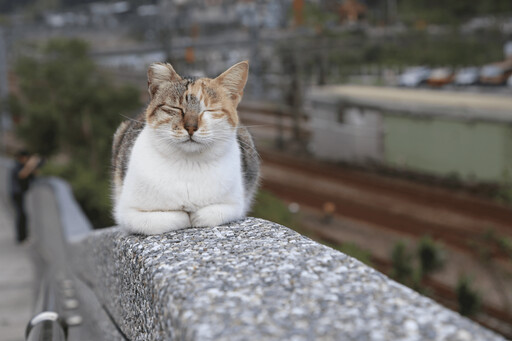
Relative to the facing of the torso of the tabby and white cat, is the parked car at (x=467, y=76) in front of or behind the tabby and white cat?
behind

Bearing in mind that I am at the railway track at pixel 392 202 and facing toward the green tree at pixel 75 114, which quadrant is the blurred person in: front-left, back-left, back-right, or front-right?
front-left

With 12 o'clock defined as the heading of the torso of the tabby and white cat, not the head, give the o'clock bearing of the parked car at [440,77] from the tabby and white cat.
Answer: The parked car is roughly at 7 o'clock from the tabby and white cat.

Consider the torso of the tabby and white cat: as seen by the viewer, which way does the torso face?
toward the camera

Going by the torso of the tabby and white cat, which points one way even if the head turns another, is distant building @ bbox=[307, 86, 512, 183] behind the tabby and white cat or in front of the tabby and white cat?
behind

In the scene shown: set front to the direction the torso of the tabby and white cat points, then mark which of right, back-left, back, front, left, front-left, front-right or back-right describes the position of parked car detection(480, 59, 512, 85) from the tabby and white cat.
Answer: back-left

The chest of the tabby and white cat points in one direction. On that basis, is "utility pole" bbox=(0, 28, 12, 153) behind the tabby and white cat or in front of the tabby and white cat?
behind

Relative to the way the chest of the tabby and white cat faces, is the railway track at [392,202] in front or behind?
behind

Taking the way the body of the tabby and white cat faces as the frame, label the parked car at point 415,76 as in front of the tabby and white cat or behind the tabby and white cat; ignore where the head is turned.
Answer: behind

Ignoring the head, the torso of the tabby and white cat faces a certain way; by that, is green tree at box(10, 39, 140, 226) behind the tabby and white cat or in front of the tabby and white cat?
behind
